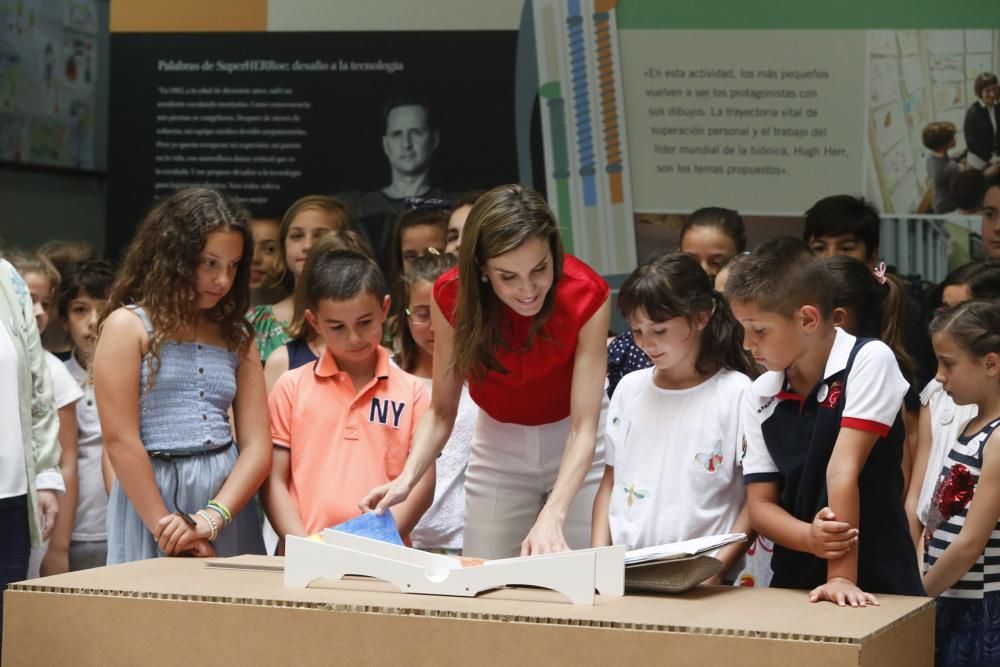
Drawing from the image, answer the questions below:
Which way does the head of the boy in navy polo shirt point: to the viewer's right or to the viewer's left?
to the viewer's left

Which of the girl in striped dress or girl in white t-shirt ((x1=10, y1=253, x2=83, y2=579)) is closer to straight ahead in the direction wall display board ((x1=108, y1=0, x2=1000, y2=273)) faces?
the girl in striped dress

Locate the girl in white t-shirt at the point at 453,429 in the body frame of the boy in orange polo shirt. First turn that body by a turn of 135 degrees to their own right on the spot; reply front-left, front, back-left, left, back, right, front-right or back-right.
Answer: right

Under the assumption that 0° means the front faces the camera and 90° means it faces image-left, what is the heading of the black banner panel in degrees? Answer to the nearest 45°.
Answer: approximately 0°

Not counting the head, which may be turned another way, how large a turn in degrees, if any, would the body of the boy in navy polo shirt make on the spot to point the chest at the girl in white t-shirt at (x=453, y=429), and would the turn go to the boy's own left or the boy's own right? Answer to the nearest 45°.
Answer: approximately 90° to the boy's own right

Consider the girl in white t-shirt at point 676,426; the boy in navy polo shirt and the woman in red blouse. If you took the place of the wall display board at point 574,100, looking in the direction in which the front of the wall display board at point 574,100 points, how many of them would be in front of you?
3

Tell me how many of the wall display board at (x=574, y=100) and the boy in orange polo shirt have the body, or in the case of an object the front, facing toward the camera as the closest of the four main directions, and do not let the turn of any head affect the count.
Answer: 2

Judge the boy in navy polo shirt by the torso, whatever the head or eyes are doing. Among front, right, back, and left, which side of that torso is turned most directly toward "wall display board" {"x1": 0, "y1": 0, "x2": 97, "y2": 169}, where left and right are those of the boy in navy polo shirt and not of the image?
right

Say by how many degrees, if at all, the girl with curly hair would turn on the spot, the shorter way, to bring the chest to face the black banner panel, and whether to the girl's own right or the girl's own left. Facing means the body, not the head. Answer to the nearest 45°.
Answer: approximately 135° to the girl's own left
